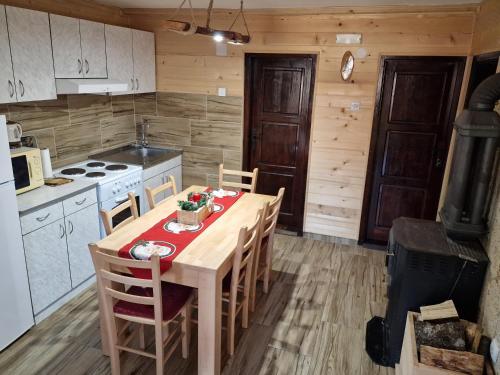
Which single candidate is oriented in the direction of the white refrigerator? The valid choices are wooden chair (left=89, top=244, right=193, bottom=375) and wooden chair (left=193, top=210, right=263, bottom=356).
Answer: wooden chair (left=193, top=210, right=263, bottom=356)

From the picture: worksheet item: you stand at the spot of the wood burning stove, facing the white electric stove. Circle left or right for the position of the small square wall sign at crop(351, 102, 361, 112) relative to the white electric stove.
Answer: right

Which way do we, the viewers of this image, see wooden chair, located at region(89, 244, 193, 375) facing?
facing away from the viewer and to the right of the viewer

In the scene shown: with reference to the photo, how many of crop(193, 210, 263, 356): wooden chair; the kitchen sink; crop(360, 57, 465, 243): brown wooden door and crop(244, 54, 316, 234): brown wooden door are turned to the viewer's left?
1

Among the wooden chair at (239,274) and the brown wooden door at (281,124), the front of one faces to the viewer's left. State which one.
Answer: the wooden chair

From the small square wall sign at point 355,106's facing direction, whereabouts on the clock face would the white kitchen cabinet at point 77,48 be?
The white kitchen cabinet is roughly at 2 o'clock from the small square wall sign.

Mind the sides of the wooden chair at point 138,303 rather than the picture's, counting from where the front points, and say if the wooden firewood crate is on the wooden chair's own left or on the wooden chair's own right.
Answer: on the wooden chair's own right

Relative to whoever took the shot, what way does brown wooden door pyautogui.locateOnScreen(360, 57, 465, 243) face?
facing the viewer

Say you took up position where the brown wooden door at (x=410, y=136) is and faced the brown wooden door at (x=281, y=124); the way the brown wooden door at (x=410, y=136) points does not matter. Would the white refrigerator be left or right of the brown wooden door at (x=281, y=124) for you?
left

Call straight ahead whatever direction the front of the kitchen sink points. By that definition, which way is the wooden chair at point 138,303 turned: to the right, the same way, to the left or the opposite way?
to the left

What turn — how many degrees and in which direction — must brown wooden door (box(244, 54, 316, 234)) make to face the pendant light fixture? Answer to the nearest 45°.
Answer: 0° — it already faces it

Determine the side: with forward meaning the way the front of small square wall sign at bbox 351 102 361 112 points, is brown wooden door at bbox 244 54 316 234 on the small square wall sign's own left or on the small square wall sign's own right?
on the small square wall sign's own right

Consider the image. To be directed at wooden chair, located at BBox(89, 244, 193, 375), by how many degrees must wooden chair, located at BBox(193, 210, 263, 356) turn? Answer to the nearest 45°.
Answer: approximately 45° to its left

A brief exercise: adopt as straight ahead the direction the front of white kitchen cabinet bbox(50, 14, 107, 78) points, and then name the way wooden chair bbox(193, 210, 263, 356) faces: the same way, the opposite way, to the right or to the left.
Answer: the opposite way

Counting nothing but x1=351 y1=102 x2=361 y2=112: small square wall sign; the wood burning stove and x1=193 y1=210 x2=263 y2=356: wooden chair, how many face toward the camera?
1

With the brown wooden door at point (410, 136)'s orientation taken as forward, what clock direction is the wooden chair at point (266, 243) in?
The wooden chair is roughly at 1 o'clock from the brown wooden door.

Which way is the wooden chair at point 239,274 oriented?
to the viewer's left

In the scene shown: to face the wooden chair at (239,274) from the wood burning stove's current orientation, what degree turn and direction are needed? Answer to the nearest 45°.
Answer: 0° — it already faces it

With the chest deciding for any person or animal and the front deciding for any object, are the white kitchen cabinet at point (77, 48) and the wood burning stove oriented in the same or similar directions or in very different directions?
very different directions

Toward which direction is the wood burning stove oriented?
to the viewer's left
